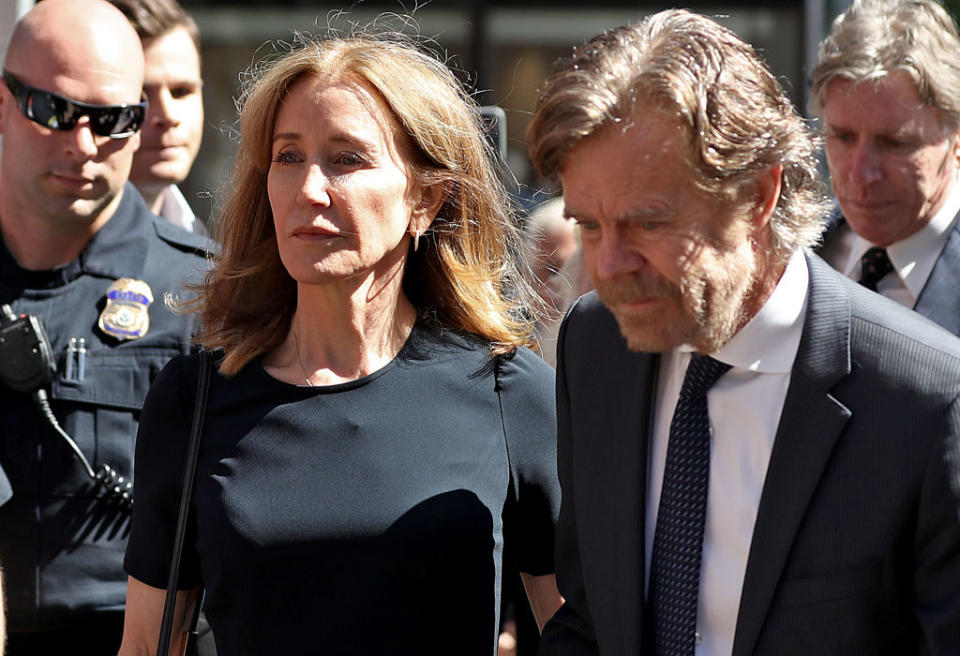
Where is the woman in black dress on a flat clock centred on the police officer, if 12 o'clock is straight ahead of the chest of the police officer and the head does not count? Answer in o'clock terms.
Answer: The woman in black dress is roughly at 11 o'clock from the police officer.

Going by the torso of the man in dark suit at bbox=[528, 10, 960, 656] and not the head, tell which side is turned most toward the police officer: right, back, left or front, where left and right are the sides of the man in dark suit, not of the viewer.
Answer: right

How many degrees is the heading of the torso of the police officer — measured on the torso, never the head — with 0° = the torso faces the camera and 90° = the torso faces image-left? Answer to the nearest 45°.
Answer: approximately 0°

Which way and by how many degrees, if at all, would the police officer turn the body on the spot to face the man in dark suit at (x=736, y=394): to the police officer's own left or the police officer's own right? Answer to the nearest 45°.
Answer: approximately 45° to the police officer's own left

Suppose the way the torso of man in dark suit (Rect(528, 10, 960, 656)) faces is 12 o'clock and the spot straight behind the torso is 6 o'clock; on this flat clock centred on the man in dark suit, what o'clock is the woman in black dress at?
The woman in black dress is roughly at 2 o'clock from the man in dark suit.
